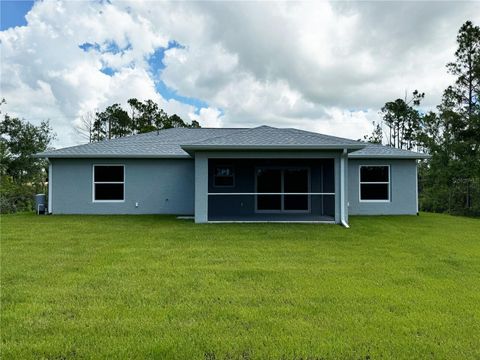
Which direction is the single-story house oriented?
away from the camera

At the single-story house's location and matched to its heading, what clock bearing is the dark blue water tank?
The dark blue water tank is roughly at 9 o'clock from the single-story house.
